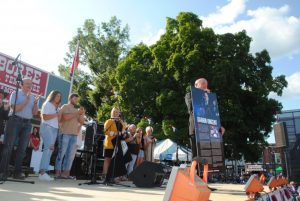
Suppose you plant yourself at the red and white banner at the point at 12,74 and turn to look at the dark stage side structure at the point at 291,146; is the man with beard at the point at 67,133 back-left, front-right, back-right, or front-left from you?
front-right

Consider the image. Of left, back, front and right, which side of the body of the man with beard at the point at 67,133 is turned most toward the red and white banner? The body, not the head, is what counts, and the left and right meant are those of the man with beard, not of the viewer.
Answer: back

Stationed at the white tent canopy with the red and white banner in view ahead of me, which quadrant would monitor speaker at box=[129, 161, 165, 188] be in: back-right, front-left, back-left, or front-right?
front-left

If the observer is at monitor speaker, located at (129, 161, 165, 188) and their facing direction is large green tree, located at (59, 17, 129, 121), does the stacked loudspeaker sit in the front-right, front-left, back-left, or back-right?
front-right

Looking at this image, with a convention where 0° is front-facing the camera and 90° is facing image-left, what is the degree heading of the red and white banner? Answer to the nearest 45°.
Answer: approximately 315°

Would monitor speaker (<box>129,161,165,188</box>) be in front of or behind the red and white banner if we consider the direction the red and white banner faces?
in front

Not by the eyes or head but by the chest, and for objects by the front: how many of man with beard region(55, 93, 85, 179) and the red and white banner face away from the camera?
0

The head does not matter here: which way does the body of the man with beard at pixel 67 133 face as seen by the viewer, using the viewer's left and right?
facing the viewer and to the right of the viewer

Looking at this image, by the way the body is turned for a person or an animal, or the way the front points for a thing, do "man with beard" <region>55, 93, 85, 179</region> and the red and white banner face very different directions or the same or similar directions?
same or similar directions

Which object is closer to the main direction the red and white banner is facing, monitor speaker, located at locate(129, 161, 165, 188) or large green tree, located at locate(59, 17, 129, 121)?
the monitor speaker
